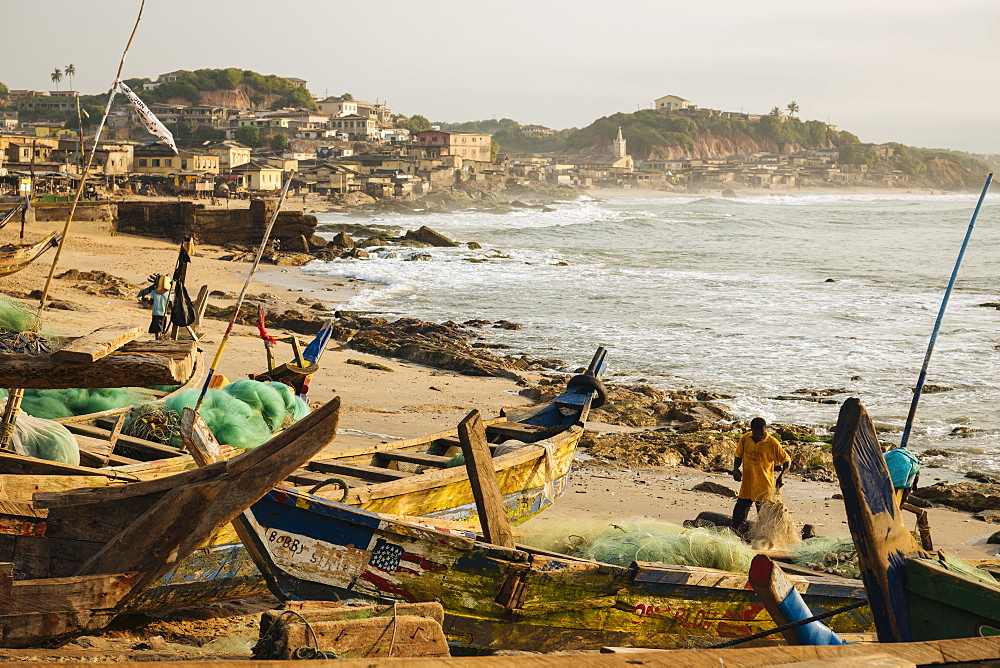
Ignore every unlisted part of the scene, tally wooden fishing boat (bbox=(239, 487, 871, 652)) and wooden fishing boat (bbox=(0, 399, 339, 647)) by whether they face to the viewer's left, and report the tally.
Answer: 1

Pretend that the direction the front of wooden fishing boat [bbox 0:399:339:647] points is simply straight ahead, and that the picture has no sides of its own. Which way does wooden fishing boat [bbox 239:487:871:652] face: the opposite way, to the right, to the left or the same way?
the opposite way

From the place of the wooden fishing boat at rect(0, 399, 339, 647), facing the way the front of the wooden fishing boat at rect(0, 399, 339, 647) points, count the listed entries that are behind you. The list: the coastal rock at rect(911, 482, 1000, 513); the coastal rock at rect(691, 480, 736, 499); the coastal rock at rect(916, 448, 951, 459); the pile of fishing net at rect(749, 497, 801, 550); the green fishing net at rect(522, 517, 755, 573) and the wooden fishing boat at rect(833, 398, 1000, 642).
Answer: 0

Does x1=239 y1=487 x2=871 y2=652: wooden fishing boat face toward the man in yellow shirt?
no

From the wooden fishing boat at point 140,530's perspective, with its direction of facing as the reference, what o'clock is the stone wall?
The stone wall is roughly at 9 o'clock from the wooden fishing boat.

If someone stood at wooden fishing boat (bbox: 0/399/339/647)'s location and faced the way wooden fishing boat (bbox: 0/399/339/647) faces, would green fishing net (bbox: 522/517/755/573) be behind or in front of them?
in front

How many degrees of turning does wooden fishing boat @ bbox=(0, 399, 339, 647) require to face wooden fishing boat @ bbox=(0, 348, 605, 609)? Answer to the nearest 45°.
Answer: approximately 45° to its left

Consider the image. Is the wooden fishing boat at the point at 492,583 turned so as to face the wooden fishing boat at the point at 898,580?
no

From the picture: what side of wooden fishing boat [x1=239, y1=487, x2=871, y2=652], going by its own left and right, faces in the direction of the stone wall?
right

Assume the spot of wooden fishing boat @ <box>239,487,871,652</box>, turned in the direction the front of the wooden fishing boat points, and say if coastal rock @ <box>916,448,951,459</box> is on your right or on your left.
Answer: on your right

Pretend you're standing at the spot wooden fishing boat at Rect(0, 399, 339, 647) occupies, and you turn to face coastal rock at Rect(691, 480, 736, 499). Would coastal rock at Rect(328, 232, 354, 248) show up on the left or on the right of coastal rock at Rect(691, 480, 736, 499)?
left

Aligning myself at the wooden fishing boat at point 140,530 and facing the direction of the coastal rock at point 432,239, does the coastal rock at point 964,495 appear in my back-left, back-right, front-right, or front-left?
front-right

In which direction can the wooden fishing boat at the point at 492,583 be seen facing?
to the viewer's left

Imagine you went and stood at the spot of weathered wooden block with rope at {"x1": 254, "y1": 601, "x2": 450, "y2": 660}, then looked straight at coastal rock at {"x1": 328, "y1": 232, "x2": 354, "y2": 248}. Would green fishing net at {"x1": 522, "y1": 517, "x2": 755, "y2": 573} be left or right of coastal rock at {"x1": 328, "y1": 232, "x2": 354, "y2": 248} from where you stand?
right

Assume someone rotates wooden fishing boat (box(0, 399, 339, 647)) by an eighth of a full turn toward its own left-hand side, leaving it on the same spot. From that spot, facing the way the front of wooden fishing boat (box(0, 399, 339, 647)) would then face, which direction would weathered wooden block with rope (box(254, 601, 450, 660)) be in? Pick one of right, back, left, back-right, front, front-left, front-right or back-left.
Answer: right

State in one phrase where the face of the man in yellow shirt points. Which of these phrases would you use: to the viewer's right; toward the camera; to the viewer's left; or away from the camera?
toward the camera

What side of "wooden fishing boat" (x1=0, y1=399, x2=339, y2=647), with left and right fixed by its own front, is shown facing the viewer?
right
